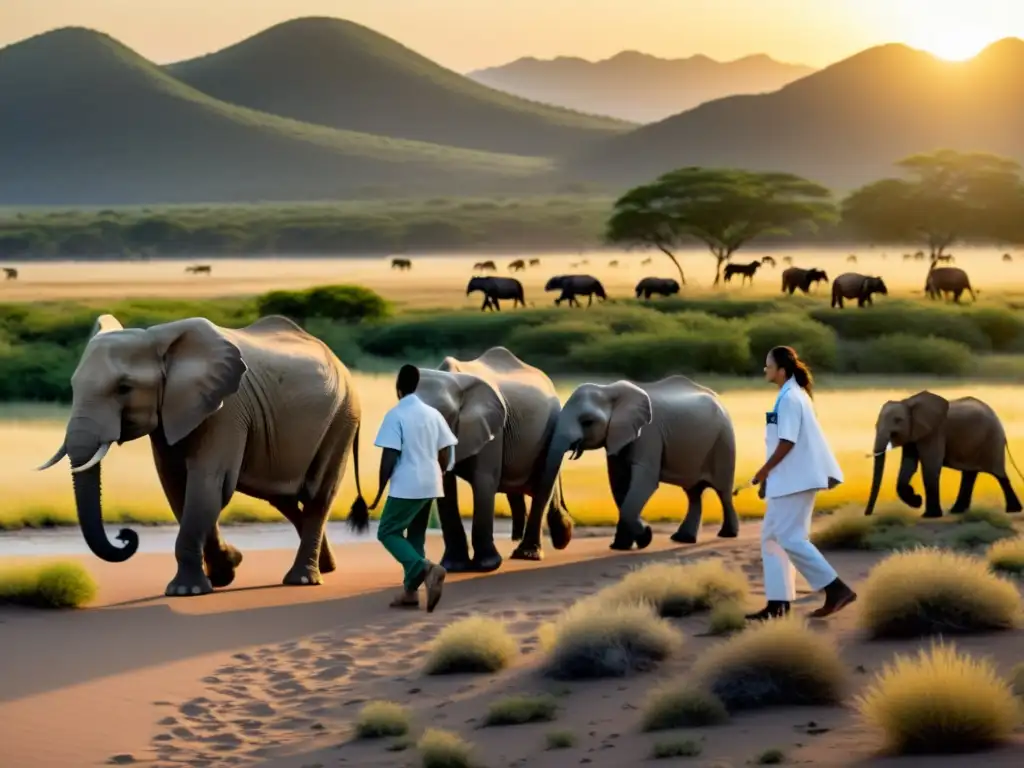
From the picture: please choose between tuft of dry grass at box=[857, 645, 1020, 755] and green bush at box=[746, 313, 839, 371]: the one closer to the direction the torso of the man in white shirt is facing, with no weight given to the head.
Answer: the green bush

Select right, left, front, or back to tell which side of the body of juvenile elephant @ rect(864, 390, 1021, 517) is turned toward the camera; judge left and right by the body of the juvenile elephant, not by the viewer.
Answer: left

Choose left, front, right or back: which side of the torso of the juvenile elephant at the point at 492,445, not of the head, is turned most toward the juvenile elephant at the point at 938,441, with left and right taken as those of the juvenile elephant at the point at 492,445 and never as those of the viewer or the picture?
back

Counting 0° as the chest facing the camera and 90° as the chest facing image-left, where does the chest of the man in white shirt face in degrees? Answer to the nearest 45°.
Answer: approximately 135°

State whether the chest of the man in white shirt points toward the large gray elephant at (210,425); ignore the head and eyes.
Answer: yes

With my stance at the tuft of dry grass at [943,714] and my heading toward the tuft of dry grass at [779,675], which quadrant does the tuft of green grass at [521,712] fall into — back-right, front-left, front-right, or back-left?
front-left

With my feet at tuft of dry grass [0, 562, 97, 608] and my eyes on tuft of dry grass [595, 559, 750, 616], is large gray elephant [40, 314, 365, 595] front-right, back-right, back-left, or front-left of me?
front-left

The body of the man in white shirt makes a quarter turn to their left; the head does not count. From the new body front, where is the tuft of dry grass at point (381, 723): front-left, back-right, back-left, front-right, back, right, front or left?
front-left

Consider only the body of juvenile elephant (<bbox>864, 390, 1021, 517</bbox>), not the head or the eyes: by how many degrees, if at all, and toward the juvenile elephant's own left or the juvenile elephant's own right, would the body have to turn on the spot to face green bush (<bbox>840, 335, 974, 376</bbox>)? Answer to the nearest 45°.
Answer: approximately 90° to the juvenile elephant's own right

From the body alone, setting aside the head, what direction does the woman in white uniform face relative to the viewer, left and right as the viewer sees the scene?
facing to the left of the viewer

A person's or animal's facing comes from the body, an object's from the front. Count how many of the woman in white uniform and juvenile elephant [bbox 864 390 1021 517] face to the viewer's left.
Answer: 2

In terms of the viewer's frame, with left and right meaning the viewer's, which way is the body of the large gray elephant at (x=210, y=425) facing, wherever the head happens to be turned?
facing the viewer and to the left of the viewer

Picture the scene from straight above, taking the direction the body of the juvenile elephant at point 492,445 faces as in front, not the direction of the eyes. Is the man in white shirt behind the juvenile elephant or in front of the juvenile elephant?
in front

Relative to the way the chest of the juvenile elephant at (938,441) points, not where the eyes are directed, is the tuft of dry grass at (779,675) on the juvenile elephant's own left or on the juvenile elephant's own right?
on the juvenile elephant's own left

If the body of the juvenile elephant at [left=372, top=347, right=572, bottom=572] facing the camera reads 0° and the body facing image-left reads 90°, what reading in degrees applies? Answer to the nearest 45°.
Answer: approximately 45°
